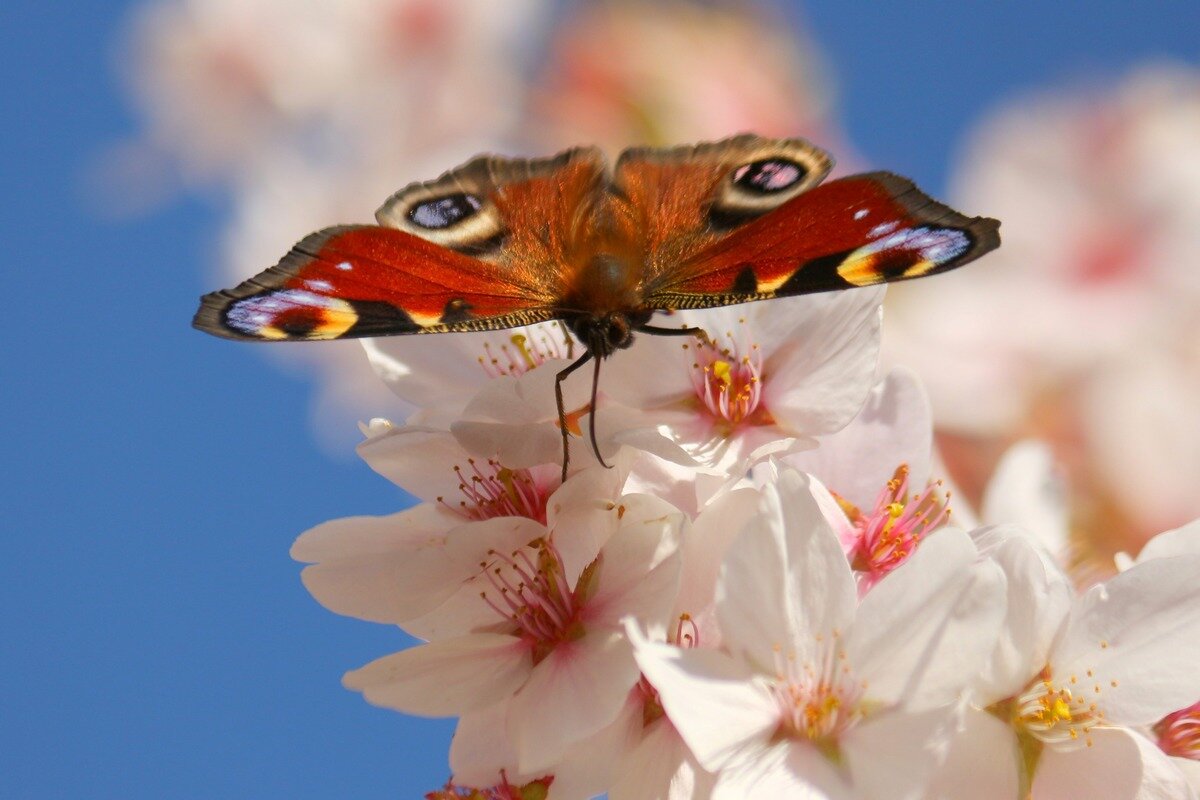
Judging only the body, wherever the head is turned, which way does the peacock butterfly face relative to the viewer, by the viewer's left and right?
facing the viewer

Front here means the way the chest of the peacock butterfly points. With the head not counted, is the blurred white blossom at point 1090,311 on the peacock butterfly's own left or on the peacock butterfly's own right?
on the peacock butterfly's own left
